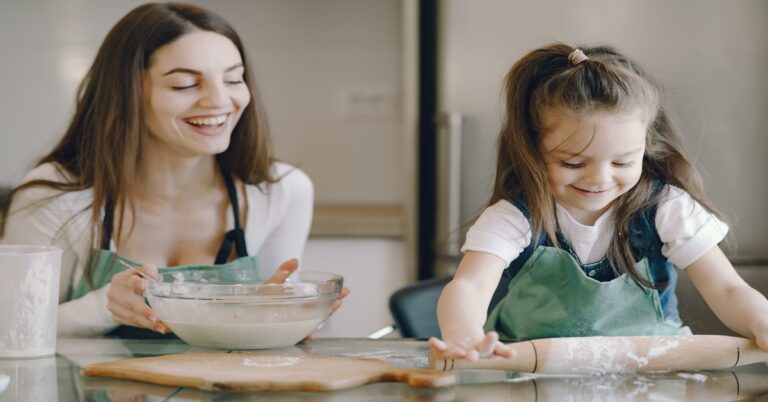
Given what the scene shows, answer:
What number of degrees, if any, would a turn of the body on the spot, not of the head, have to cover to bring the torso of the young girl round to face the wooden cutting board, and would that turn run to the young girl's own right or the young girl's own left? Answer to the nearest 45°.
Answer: approximately 45° to the young girl's own right

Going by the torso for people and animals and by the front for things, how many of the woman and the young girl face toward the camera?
2

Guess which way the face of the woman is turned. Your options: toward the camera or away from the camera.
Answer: toward the camera

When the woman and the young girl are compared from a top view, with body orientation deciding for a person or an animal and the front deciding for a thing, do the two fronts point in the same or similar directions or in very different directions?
same or similar directions

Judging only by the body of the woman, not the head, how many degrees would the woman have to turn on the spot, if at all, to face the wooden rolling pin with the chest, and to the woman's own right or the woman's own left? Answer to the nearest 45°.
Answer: approximately 45° to the woman's own left

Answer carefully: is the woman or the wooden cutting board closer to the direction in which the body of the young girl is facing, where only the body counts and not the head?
the wooden cutting board

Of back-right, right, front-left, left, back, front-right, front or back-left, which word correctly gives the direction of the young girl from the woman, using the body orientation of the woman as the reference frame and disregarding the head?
front-left

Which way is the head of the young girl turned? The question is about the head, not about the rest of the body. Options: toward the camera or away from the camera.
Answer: toward the camera

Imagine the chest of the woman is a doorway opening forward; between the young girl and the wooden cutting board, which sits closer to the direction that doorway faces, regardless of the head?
the wooden cutting board

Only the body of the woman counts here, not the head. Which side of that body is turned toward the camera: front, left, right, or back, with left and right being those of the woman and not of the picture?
front

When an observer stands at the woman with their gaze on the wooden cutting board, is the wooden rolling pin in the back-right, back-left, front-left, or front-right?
front-left

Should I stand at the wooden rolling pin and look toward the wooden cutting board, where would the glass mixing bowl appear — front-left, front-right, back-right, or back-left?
front-right

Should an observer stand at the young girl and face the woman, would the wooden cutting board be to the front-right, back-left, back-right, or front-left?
front-left

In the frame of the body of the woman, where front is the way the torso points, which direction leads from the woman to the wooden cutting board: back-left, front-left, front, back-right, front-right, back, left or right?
front

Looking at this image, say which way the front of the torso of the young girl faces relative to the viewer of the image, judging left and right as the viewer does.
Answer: facing the viewer

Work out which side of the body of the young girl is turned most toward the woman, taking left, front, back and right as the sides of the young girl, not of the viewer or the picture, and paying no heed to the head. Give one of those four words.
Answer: right
